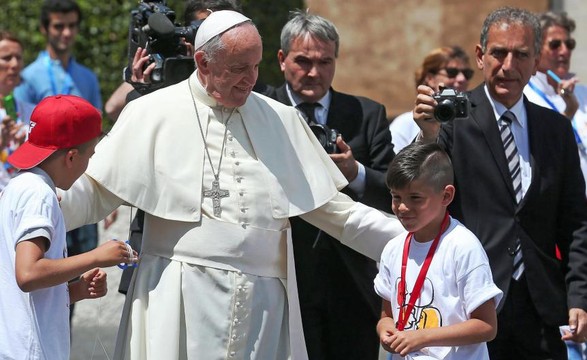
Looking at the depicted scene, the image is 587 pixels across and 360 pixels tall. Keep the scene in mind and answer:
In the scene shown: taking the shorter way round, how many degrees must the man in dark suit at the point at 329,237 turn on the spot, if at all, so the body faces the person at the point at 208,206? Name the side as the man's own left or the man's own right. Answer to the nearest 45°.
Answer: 0° — they already face them

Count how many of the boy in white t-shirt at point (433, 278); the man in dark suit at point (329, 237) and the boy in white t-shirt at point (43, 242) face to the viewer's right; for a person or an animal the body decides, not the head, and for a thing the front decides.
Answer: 1

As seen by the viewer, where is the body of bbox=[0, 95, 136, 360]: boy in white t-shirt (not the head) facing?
to the viewer's right

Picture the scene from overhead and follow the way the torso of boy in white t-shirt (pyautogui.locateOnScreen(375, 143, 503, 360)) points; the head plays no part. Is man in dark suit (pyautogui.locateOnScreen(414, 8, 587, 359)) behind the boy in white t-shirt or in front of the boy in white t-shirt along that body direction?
behind

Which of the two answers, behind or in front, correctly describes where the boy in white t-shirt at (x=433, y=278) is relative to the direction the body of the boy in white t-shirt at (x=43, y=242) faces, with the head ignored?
in front

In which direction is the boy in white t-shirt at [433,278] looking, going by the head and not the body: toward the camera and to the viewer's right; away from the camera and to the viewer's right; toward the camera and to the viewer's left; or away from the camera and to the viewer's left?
toward the camera and to the viewer's left

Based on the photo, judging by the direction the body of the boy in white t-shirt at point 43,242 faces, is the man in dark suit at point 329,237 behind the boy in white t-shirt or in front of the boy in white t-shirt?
in front

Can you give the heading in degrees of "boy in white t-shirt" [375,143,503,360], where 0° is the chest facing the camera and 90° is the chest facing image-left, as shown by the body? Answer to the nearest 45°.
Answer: approximately 45°

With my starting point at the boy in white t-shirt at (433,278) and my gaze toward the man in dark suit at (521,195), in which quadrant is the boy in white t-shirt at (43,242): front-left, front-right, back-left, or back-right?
back-left

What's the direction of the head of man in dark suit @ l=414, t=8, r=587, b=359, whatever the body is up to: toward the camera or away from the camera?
toward the camera

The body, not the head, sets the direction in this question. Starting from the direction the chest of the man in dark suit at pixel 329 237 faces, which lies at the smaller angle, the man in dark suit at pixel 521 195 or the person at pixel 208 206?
the person

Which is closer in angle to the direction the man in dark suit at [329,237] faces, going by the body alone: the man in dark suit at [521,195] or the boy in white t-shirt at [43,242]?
the boy in white t-shirt

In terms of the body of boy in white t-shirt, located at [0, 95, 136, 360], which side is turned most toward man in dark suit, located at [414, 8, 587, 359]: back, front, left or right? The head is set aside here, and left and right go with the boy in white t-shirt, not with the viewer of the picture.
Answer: front

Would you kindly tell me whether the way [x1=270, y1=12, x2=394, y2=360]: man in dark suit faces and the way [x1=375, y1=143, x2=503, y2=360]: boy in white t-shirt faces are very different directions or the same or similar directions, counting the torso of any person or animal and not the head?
same or similar directions

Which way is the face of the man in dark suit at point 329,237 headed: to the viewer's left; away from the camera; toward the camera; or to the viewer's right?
toward the camera
